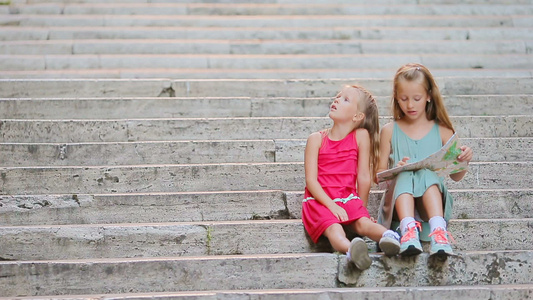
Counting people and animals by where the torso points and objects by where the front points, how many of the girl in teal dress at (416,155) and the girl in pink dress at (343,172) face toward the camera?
2

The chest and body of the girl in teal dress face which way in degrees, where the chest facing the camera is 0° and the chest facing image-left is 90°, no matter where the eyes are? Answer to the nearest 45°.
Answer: approximately 0°

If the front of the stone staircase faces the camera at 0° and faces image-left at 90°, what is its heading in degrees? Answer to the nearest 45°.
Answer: approximately 0°
